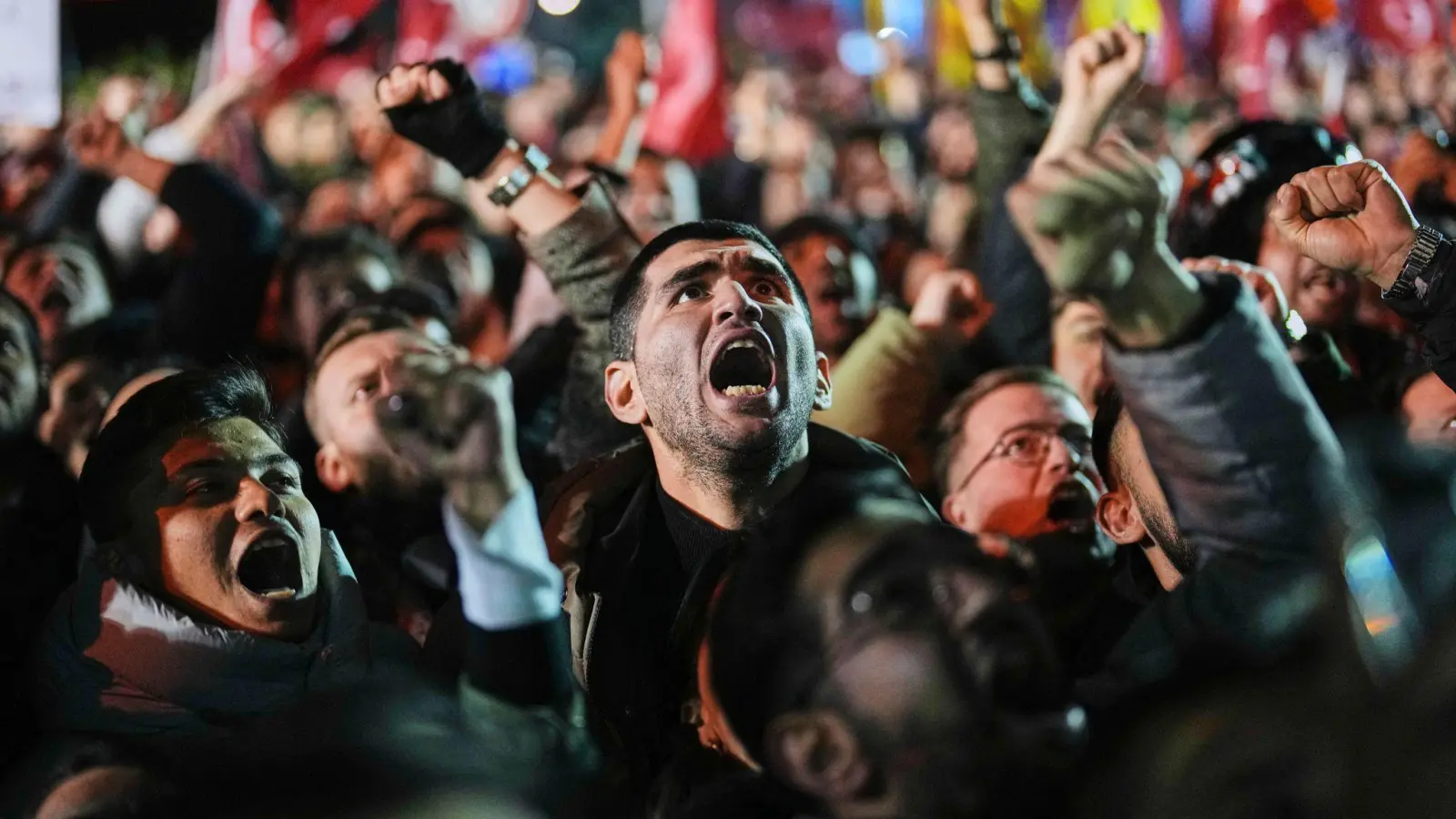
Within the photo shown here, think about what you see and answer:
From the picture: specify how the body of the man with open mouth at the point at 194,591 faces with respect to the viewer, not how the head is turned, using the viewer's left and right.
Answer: facing the viewer and to the right of the viewer

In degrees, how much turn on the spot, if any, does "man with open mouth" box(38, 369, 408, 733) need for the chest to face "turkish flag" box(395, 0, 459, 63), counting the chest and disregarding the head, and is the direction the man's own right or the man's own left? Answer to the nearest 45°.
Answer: approximately 135° to the man's own left

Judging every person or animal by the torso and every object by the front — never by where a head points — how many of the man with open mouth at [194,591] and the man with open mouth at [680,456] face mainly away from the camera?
0

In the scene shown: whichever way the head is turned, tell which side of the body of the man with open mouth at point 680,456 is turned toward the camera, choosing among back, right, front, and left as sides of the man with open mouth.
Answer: front

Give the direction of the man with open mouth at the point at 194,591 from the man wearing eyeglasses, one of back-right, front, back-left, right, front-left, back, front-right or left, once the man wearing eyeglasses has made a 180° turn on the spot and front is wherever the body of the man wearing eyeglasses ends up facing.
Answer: left

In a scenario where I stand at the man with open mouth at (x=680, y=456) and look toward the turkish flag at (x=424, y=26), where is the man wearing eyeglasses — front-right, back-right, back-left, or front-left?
front-right

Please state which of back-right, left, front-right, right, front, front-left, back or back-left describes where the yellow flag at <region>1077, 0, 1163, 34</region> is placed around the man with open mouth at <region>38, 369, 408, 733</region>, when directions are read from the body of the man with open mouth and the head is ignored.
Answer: left

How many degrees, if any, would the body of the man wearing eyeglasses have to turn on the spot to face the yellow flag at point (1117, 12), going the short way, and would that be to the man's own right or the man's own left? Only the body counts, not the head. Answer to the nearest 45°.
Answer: approximately 135° to the man's own left

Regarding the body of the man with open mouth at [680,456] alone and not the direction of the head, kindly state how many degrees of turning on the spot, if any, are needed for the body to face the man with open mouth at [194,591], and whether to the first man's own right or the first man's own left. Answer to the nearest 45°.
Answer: approximately 45° to the first man's own right

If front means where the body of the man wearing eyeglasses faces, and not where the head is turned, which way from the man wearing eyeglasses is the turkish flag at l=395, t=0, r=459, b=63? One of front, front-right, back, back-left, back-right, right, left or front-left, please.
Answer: back

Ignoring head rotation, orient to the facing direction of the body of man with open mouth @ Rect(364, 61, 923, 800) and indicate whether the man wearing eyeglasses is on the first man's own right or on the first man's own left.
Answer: on the first man's own left

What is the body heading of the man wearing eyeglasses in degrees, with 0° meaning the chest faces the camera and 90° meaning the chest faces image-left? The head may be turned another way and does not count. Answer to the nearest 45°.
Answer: approximately 315°
